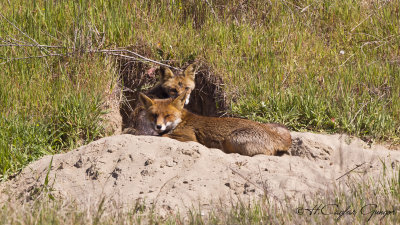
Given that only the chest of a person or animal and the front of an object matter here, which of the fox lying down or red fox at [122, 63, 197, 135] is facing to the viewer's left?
the fox lying down

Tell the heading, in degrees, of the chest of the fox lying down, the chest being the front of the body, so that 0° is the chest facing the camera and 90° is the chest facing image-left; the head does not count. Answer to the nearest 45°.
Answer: approximately 90°

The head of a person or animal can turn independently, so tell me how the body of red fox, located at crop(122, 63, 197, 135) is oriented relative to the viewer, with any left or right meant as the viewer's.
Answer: facing the viewer and to the right of the viewer

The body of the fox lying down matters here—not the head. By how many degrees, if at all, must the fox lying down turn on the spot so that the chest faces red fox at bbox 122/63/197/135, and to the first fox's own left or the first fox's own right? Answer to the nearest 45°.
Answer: approximately 45° to the first fox's own right

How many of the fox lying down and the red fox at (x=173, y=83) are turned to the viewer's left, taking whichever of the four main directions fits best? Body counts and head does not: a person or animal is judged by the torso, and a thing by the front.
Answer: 1

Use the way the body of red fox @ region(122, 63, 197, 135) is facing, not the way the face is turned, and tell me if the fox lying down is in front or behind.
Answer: in front
